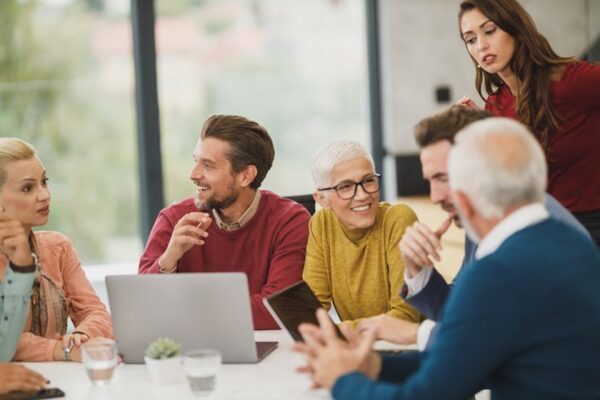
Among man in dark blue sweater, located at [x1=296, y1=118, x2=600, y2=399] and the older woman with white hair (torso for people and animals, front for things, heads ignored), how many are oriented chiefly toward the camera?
1

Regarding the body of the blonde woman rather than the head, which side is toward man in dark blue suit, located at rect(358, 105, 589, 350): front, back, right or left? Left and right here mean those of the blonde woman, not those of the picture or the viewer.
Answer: front

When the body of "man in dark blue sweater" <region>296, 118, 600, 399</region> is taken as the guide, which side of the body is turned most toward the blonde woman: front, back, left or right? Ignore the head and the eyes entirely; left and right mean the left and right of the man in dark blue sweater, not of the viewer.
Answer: front

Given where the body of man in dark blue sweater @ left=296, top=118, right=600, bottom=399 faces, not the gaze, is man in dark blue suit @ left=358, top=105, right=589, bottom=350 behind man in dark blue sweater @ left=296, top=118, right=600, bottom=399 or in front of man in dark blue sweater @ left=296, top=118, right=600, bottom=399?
in front

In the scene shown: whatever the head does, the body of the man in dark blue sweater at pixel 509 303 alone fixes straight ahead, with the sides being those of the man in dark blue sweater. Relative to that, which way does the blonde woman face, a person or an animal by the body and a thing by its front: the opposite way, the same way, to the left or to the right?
the opposite way

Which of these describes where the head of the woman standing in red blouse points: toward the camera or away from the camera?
toward the camera

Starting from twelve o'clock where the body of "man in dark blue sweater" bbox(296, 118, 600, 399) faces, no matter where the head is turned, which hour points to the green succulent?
The green succulent is roughly at 11 o'clock from the man in dark blue sweater.

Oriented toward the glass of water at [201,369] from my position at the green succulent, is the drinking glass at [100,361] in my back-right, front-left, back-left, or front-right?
back-right

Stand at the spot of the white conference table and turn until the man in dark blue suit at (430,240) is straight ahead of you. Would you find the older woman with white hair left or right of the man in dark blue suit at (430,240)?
left

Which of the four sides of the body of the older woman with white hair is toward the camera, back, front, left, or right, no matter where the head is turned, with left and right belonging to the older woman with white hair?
front

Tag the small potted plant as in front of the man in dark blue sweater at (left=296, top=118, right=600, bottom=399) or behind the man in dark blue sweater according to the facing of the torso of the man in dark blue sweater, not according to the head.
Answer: in front

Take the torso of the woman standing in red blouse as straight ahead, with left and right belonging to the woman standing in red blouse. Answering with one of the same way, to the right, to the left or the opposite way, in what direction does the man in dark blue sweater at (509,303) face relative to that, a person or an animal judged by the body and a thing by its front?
to the right

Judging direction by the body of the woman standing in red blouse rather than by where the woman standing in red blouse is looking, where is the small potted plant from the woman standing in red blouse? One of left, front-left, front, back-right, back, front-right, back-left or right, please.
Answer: front

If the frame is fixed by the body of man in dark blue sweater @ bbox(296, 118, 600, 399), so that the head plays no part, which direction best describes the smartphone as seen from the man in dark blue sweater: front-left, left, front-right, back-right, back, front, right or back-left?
front-left

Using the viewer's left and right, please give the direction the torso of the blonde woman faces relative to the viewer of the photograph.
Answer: facing the viewer and to the right of the viewer

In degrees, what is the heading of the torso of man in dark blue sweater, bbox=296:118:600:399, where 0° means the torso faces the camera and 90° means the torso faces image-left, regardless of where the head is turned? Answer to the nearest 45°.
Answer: approximately 135°

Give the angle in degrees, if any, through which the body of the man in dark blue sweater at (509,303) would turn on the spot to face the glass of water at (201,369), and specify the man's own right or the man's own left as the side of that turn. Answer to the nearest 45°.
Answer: approximately 45° to the man's own left

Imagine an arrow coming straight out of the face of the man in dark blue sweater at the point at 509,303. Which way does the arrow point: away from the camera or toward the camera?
away from the camera

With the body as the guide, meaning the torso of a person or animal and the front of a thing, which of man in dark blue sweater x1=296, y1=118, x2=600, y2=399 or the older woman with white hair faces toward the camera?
the older woman with white hair

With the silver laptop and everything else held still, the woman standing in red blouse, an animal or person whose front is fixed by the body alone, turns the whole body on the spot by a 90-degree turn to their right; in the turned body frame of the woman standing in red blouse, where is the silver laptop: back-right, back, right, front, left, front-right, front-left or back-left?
left

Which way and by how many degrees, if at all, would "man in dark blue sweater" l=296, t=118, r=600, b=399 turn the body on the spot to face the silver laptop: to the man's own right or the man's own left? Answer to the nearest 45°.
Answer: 0° — they already face it
